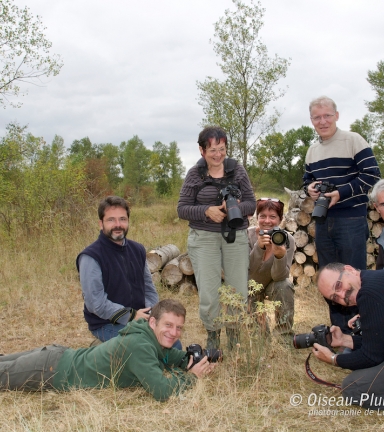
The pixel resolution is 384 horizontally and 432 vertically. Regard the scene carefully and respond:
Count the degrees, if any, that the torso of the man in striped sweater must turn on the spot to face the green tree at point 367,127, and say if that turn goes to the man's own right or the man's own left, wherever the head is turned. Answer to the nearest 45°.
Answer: approximately 135° to the man's own right

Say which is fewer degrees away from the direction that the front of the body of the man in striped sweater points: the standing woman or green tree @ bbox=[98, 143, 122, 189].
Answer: the standing woman

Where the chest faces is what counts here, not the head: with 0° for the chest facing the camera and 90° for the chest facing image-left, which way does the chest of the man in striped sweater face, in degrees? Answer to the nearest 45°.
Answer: approximately 45°

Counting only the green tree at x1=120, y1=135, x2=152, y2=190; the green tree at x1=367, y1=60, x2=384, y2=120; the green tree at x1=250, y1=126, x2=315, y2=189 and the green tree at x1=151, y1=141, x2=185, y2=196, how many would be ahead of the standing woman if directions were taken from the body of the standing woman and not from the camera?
0

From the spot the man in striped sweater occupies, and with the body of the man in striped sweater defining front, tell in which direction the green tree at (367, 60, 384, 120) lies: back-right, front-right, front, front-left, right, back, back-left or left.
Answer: back-right

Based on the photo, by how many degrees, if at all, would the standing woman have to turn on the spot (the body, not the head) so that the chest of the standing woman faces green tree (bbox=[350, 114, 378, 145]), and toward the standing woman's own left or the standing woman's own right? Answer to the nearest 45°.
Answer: approximately 180°

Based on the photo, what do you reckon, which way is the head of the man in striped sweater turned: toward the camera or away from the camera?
toward the camera

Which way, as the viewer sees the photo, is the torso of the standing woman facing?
toward the camera

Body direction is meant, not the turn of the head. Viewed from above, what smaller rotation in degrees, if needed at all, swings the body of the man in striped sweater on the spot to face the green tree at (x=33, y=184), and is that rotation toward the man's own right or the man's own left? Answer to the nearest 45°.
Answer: approximately 90° to the man's own right

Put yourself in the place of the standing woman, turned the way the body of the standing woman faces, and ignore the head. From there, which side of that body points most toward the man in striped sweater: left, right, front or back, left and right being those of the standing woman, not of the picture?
left

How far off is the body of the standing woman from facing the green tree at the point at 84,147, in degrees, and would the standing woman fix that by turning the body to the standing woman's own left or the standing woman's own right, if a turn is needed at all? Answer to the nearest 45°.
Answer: approximately 180°

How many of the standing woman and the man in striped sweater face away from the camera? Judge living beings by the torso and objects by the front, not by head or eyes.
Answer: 0

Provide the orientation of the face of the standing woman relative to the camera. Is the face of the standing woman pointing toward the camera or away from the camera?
toward the camera
